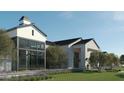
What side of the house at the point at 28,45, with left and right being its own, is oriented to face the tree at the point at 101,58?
left

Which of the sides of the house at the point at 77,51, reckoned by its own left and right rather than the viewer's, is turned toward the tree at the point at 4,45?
right

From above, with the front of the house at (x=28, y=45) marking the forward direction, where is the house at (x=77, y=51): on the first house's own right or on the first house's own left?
on the first house's own left

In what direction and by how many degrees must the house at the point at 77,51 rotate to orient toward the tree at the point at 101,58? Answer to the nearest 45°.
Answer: approximately 45° to its left

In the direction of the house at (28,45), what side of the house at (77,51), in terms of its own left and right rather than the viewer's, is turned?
right

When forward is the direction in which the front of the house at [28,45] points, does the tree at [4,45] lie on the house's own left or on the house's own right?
on the house's own right

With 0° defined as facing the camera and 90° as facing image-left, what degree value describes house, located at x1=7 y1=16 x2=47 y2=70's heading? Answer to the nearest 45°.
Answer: approximately 315°

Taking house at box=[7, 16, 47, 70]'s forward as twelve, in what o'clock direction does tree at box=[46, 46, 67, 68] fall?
The tree is roughly at 9 o'clock from the house.
